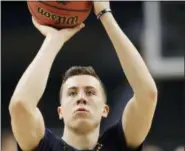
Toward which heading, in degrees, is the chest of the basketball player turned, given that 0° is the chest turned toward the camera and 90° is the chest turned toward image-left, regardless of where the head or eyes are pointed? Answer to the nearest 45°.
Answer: approximately 0°
